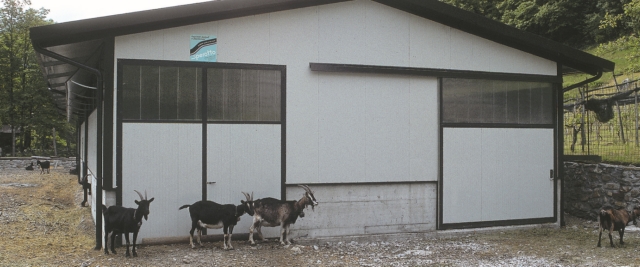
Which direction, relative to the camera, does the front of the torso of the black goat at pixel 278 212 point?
to the viewer's right

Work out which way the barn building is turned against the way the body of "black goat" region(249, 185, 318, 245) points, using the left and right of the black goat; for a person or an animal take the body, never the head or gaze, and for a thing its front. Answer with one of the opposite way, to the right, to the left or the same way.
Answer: to the right

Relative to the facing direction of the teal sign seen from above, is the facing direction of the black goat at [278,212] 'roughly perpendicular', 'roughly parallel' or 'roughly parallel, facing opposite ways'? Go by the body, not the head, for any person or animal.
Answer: roughly perpendicular

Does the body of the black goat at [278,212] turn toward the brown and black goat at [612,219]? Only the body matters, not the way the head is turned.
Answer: yes

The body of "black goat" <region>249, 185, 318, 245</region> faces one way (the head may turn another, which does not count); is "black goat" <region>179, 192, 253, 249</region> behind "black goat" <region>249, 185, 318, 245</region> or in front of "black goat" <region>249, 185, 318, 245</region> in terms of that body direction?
behind

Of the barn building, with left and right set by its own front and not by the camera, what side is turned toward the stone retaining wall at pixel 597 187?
left

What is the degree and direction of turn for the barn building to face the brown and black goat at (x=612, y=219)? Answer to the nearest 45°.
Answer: approximately 90° to its left

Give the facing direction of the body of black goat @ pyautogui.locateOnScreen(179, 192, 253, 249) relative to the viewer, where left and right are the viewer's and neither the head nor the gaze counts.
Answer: facing to the right of the viewer

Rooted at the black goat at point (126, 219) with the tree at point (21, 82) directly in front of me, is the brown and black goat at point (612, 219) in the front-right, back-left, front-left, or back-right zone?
back-right

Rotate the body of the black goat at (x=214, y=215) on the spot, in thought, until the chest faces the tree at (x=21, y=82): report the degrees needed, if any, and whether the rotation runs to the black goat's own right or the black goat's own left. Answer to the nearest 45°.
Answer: approximately 135° to the black goat's own left

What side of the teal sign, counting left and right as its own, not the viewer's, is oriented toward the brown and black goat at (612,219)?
left
